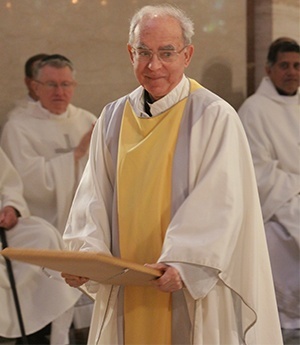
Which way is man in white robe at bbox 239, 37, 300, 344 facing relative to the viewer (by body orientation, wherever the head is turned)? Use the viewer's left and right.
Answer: facing the viewer and to the right of the viewer

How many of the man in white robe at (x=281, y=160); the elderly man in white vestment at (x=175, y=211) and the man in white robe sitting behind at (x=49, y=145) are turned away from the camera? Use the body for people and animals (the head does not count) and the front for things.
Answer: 0

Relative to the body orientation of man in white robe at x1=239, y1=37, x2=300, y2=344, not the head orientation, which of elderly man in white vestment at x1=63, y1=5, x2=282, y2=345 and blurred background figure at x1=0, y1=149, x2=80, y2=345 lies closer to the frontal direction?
the elderly man in white vestment

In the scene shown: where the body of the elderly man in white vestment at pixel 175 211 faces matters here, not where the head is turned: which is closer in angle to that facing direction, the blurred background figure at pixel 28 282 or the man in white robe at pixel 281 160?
the blurred background figure

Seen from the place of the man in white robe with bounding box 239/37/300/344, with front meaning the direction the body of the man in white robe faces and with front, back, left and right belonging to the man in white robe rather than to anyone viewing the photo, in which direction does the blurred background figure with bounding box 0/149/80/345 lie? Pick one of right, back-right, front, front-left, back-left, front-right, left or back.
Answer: right

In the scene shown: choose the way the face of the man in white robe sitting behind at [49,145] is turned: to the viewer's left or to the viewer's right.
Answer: to the viewer's right

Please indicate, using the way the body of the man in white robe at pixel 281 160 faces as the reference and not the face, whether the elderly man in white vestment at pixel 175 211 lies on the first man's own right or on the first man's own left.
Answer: on the first man's own right

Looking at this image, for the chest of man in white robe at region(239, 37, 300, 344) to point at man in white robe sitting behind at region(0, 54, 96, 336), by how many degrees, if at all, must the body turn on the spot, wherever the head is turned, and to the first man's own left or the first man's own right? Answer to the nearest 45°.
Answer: approximately 90° to the first man's own right

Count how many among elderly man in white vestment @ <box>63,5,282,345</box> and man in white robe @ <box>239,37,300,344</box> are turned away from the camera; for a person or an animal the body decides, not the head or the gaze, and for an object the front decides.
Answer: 0

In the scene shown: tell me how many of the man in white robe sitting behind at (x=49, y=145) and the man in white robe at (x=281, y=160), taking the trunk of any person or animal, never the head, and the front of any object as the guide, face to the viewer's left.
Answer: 0

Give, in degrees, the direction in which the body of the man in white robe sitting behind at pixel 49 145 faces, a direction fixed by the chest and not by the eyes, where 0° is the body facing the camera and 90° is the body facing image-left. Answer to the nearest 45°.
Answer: approximately 315°
